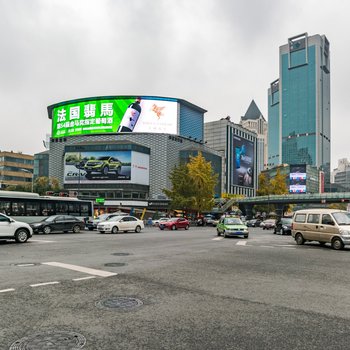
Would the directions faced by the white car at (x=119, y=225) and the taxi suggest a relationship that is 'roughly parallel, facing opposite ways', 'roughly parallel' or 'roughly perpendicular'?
roughly perpendicular

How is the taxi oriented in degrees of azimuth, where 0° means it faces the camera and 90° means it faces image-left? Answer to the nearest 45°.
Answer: approximately 315°

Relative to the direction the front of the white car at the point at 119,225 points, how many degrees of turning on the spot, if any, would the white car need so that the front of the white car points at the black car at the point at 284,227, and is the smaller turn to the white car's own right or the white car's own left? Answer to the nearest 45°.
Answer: approximately 135° to the white car's own left

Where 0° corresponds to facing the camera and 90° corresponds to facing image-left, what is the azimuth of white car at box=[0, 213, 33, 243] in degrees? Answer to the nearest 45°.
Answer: approximately 270°

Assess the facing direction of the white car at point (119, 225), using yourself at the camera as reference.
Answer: facing the viewer and to the left of the viewer

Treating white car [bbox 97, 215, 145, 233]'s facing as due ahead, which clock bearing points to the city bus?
The city bus is roughly at 2 o'clock from the white car.

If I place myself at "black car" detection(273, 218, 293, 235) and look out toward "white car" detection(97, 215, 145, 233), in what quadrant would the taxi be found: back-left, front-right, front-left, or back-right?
front-left

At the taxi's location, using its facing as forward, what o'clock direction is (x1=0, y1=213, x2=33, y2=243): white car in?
The white car is roughly at 3 o'clock from the taxi.

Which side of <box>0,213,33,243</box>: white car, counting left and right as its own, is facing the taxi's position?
front

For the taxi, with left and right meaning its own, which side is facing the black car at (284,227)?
left
